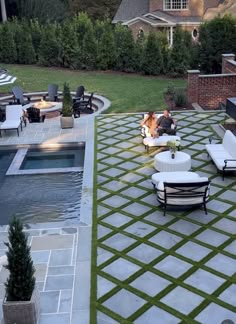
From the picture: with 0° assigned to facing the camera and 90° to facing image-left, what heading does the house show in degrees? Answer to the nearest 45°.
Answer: approximately 0°

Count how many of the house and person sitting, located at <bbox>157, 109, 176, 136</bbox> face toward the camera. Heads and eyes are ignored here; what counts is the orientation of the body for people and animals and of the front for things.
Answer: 2

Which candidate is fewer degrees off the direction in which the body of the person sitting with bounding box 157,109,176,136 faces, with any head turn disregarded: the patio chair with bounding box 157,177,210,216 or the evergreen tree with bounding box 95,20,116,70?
the patio chair

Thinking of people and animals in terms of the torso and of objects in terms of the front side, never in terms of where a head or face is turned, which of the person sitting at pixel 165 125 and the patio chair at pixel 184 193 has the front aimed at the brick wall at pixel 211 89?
the patio chair

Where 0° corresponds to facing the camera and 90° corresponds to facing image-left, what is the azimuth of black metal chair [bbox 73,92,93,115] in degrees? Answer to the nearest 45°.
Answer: approximately 90°

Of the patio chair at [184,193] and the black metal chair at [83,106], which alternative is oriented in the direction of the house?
the patio chair

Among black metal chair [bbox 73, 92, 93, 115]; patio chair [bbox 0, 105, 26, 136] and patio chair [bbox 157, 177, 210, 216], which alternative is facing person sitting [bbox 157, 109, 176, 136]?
patio chair [bbox 157, 177, 210, 216]

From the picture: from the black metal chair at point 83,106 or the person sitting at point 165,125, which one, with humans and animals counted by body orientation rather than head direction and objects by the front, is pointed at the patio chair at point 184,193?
the person sitting

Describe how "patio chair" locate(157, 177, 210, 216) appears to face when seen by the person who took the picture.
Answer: facing away from the viewer
